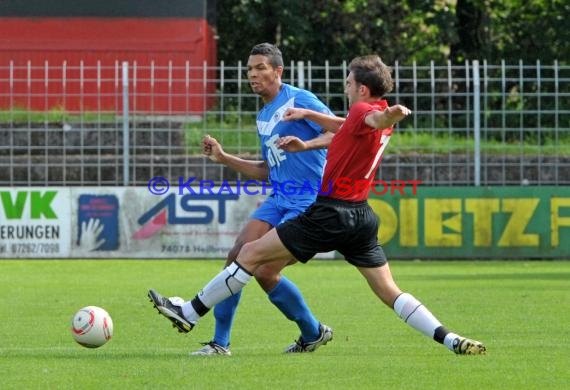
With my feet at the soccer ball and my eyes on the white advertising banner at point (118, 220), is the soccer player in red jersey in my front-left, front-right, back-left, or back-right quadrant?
back-right

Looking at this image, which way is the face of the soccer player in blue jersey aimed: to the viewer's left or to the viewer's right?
to the viewer's left

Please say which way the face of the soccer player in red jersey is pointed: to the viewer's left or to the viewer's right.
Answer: to the viewer's left

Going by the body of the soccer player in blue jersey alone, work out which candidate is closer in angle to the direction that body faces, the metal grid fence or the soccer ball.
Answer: the soccer ball

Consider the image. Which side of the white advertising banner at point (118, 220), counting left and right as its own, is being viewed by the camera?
front

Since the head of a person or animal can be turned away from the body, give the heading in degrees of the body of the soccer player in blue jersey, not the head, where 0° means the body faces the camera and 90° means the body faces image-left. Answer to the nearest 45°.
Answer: approximately 45°

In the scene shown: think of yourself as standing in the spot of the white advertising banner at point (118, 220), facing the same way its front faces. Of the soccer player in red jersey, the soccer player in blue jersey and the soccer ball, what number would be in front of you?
3

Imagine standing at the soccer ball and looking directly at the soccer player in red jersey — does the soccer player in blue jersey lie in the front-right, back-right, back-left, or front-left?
front-left

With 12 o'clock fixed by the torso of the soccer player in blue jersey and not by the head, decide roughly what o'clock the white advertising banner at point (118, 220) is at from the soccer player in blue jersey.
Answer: The white advertising banner is roughly at 4 o'clock from the soccer player in blue jersey.

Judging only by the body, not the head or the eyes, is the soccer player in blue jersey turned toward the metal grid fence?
no

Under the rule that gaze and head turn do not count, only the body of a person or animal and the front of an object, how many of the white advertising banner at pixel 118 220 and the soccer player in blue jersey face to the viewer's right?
0

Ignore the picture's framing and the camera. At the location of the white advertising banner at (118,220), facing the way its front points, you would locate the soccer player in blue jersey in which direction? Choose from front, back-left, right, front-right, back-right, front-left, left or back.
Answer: front

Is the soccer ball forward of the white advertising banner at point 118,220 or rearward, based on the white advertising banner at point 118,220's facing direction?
forward

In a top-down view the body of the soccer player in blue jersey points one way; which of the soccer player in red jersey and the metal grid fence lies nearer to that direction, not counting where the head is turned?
the soccer player in red jersey
